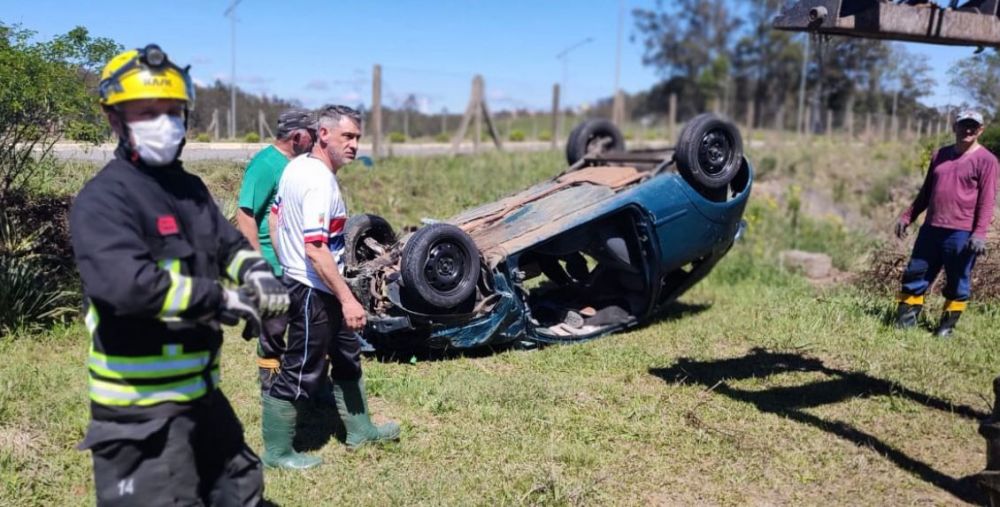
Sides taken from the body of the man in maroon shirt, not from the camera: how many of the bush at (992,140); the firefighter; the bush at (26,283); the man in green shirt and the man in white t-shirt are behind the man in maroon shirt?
1

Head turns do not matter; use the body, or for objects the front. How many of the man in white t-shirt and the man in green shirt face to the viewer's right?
2

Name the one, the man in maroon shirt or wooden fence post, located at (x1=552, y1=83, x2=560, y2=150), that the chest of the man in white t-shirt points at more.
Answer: the man in maroon shirt

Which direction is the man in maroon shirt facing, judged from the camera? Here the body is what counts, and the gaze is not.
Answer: toward the camera

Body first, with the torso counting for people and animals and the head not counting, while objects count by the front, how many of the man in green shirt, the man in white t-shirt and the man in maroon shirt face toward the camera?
1

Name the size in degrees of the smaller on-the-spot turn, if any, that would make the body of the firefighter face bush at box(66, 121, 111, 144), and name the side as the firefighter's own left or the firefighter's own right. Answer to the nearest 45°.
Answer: approximately 135° to the firefighter's own left

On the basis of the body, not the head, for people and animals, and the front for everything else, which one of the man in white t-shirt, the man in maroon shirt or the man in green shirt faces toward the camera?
the man in maroon shirt

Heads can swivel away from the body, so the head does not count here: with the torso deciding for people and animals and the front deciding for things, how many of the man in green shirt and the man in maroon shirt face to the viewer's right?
1

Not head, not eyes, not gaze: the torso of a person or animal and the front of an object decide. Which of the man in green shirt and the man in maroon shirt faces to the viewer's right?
the man in green shirt

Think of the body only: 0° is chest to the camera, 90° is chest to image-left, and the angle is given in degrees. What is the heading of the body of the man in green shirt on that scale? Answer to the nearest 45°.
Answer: approximately 270°

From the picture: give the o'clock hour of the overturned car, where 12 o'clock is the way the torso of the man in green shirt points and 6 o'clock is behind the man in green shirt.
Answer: The overturned car is roughly at 11 o'clock from the man in green shirt.

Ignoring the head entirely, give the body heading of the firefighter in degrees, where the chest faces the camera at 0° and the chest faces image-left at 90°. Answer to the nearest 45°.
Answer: approximately 315°

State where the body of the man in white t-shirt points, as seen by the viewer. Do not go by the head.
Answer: to the viewer's right

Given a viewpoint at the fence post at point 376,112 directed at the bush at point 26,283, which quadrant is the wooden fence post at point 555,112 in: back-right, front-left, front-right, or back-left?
back-left
